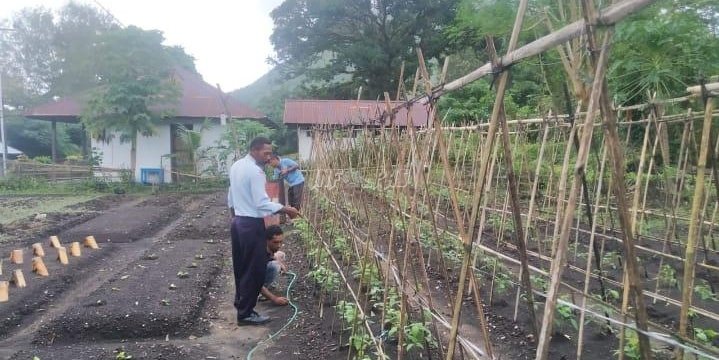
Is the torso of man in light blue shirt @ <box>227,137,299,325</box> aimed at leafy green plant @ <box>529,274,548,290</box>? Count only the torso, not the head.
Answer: yes

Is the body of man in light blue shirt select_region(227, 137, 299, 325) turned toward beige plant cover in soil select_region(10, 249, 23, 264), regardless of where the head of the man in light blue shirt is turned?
no

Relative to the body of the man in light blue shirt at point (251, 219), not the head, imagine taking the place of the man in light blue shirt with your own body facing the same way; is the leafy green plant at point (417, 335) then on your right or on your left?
on your right

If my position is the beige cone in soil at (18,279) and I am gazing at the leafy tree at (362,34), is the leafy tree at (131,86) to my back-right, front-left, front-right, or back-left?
front-left

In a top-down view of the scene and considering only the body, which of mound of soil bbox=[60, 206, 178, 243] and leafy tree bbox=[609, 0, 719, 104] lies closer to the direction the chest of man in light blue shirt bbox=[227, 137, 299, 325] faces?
the leafy tree

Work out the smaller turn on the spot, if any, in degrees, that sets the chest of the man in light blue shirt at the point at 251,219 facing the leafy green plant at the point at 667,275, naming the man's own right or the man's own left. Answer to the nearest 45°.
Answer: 0° — they already face it

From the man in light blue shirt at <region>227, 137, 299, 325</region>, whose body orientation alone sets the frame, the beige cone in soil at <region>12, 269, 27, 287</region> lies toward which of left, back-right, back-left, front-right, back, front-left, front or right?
back-left

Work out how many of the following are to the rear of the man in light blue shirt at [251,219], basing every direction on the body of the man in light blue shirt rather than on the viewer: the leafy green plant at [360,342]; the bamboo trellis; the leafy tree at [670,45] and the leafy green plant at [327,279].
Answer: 0

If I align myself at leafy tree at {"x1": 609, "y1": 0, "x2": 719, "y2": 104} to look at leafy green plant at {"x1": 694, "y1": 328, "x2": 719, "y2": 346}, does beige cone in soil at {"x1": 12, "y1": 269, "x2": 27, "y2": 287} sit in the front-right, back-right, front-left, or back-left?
front-right

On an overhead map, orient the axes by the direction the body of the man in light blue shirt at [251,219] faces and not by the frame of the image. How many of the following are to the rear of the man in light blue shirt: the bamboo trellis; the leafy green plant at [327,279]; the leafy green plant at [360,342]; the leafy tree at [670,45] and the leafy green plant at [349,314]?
0

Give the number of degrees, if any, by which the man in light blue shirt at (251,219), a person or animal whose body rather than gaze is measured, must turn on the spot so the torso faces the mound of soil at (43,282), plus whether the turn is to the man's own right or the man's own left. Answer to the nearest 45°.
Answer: approximately 135° to the man's own left

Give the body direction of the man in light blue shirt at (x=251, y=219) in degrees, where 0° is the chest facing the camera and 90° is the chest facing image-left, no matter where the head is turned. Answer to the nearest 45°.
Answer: approximately 270°

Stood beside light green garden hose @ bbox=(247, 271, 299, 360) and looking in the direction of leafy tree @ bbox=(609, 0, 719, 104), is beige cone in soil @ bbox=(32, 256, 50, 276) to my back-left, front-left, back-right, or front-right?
back-left

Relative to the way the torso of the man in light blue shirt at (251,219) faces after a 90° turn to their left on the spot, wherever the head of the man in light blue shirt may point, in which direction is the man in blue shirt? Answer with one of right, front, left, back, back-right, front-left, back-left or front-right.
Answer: front

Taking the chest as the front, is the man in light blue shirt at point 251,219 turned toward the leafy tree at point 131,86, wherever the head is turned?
no

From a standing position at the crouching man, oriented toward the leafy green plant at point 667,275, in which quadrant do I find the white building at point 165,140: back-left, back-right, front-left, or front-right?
back-left

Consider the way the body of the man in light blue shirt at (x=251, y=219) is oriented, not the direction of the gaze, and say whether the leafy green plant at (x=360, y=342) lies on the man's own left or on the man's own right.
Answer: on the man's own right

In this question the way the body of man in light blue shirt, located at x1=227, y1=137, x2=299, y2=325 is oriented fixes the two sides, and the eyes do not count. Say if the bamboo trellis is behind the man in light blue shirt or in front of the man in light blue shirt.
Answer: in front

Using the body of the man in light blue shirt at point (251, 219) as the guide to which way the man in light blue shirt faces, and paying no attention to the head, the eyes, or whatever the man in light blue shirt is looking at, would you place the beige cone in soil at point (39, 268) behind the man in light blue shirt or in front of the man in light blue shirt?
behind
